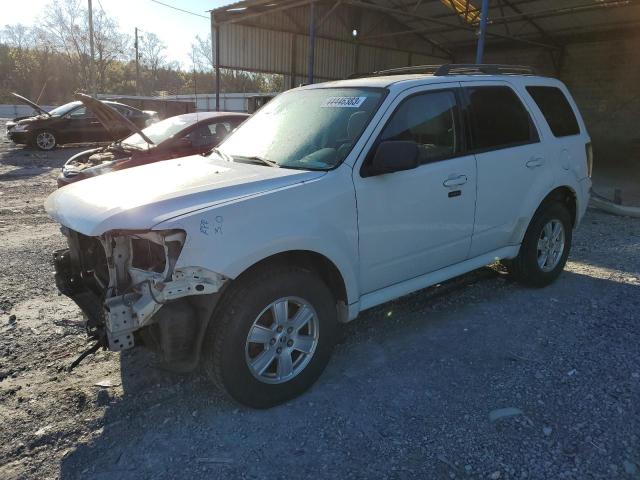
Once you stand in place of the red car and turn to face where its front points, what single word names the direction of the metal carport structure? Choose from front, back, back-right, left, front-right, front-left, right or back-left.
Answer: back

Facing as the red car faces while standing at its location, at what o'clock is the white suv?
The white suv is roughly at 10 o'clock from the red car.

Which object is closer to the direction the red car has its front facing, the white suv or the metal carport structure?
the white suv

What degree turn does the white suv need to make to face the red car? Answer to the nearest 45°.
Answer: approximately 90° to its right

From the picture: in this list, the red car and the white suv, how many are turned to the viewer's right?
0

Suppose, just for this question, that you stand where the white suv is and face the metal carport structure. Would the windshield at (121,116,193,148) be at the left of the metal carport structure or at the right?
left

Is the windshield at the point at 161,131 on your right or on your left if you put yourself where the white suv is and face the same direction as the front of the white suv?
on your right

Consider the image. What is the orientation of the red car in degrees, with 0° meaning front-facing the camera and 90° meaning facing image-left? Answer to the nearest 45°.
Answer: approximately 45°

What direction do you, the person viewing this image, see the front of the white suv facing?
facing the viewer and to the left of the viewer

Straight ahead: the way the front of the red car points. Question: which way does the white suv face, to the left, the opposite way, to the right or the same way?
the same way
